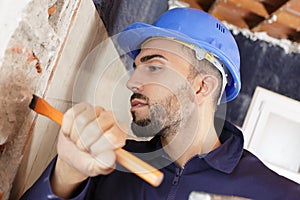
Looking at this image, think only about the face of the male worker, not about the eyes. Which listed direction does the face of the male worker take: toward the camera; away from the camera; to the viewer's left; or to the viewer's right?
to the viewer's left
